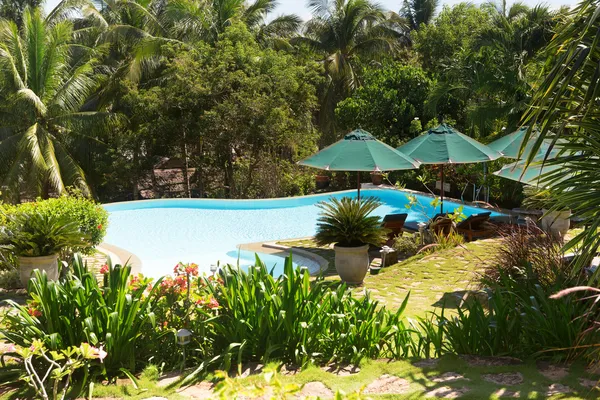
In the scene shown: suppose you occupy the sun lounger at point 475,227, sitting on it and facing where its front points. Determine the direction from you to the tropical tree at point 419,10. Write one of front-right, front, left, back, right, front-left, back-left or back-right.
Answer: front-right

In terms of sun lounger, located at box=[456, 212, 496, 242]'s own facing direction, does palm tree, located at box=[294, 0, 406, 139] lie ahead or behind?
ahead

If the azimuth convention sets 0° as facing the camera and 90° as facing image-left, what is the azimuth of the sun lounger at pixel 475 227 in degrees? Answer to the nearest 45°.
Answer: approximately 135°

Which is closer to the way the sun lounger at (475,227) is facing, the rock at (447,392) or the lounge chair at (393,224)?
the lounge chair

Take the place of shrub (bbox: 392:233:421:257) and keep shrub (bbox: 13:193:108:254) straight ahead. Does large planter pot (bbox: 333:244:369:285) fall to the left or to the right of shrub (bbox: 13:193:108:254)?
left

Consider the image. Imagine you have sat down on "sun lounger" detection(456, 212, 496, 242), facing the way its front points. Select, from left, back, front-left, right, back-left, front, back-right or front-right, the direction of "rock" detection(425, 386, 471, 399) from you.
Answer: back-left

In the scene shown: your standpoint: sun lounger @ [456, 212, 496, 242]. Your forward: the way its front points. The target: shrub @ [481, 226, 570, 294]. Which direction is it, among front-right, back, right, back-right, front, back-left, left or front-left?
back-left

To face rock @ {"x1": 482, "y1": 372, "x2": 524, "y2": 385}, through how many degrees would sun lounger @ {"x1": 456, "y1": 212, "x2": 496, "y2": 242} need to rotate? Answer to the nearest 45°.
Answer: approximately 135° to its left

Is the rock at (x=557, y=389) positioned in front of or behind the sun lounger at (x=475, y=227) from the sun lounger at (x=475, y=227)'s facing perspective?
behind

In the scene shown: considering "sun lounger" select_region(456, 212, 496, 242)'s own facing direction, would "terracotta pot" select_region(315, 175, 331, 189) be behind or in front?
in front
